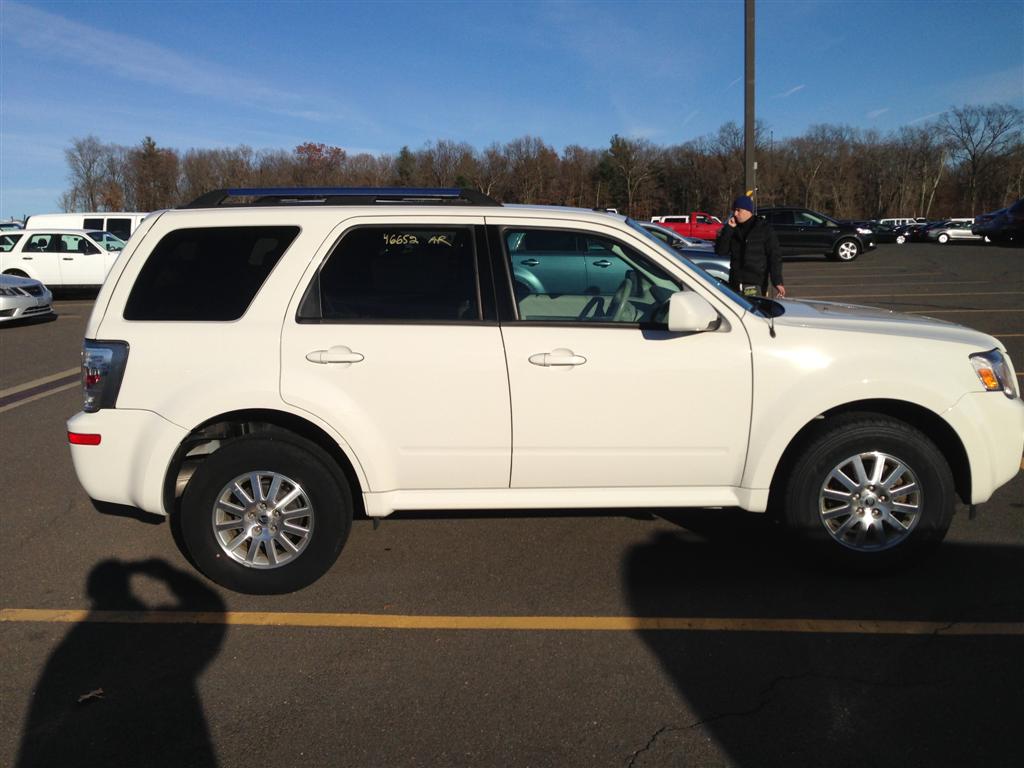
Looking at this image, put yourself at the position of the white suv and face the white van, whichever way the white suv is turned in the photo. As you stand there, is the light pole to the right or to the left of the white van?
right

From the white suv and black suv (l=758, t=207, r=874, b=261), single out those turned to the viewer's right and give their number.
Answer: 2

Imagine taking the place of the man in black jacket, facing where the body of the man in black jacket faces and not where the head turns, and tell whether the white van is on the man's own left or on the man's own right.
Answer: on the man's own right

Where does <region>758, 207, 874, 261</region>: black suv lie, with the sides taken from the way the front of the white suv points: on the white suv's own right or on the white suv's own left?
on the white suv's own left

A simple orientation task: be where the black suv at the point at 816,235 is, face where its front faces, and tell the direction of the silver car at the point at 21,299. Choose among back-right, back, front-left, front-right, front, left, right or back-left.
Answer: back-right

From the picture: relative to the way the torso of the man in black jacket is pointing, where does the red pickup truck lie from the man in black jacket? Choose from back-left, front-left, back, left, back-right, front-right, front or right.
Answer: back-right

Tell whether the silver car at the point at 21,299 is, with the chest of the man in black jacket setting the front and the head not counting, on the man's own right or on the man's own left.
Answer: on the man's own right

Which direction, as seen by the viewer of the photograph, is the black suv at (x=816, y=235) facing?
facing to the right of the viewer

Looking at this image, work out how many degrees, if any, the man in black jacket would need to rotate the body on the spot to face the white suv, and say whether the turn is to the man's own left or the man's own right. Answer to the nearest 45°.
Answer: approximately 45° to the man's own left

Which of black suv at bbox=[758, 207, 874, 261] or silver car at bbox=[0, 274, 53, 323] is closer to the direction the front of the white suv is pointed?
the black suv

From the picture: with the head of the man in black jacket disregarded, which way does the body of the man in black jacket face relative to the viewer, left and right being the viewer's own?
facing the viewer and to the left of the viewer

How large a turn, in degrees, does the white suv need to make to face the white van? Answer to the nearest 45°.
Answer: approximately 135° to its left

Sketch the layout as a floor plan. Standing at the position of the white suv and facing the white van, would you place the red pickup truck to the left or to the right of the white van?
right

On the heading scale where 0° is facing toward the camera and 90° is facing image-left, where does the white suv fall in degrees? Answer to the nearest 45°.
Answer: approximately 270°

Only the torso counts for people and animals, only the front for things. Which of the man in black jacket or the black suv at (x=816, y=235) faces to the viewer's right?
the black suv
